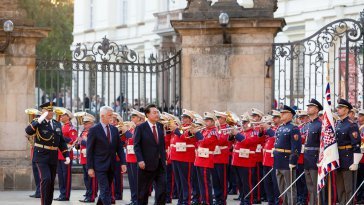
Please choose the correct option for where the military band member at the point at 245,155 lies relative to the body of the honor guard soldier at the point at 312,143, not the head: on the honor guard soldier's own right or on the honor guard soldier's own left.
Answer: on the honor guard soldier's own right

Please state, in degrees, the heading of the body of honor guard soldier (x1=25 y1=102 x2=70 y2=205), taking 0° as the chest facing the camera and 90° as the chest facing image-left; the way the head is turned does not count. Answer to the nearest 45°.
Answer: approximately 315°

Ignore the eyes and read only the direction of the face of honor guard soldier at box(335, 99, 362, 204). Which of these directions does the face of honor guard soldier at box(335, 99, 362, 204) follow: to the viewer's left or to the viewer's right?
to the viewer's left

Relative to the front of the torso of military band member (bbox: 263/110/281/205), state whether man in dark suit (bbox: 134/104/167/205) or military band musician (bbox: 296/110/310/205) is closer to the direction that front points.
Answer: the man in dark suit

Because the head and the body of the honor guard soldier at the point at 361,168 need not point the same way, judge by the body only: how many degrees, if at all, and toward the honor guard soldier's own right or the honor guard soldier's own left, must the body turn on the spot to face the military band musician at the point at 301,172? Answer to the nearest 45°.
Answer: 0° — they already face them

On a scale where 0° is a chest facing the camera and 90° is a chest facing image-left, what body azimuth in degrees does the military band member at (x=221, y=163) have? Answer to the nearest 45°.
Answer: approximately 45°

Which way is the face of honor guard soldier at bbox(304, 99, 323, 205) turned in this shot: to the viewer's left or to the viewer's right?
to the viewer's left

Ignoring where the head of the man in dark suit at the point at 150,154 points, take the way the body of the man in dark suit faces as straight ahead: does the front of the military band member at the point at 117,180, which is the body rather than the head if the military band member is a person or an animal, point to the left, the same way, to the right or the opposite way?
to the right

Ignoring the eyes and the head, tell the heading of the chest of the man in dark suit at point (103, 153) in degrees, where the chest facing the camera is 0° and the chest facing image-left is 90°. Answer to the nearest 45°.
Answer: approximately 315°
